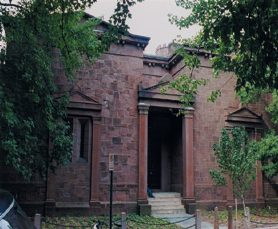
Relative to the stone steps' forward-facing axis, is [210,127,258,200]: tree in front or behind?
in front

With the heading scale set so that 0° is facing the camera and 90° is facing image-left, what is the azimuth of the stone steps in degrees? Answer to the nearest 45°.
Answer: approximately 0°
